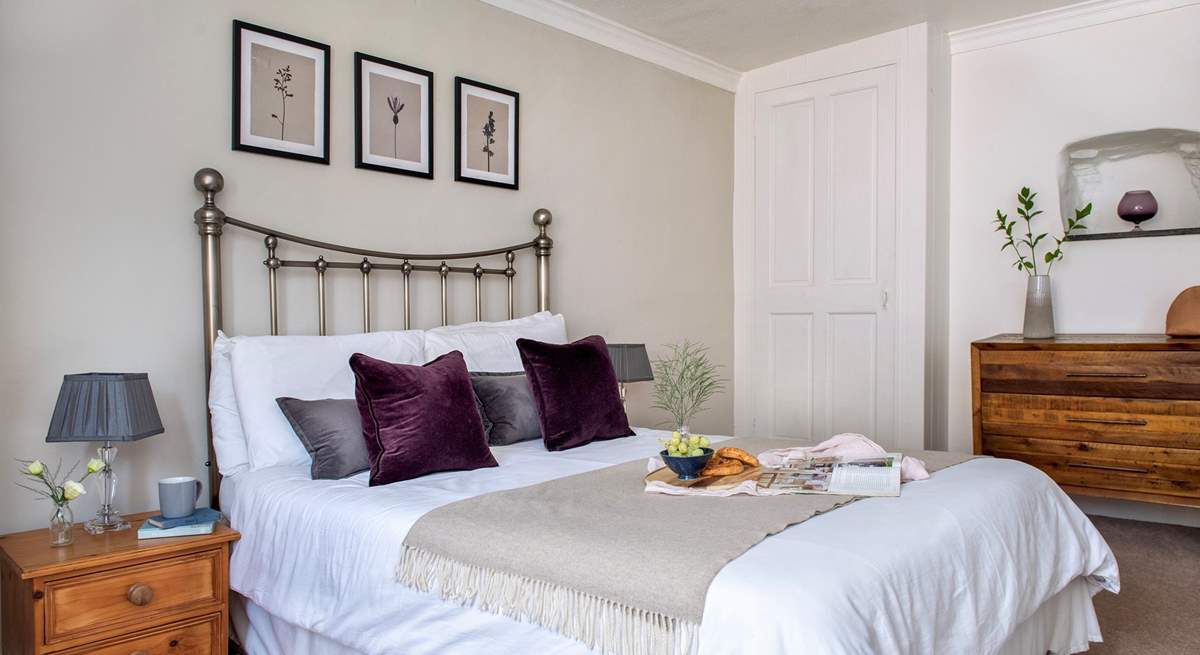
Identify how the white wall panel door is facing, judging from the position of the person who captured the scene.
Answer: facing the viewer and to the left of the viewer

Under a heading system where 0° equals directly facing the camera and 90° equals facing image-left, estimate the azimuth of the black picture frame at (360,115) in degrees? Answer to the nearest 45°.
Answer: approximately 315°

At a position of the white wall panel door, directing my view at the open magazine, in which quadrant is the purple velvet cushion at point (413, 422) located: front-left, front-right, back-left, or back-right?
front-right

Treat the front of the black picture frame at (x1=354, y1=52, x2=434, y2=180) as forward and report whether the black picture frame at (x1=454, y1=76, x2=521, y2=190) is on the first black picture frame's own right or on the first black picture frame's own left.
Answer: on the first black picture frame's own left

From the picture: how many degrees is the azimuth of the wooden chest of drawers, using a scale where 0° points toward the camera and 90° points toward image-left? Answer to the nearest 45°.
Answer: approximately 45°

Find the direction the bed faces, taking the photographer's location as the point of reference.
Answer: facing the viewer and to the right of the viewer

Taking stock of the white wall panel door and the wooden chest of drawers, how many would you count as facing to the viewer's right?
0

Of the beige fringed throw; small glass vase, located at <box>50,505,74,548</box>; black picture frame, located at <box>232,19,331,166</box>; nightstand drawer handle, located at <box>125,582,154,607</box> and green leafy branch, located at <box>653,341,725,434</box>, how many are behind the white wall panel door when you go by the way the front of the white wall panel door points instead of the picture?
0

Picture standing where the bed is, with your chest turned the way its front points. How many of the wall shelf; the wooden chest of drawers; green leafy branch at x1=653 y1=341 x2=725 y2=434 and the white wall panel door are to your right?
0

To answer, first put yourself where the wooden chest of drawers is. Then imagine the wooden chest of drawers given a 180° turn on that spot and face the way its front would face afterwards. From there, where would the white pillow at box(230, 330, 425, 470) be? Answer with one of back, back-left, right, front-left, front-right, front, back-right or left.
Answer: back

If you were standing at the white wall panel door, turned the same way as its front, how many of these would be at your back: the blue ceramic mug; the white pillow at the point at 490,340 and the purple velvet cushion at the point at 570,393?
0

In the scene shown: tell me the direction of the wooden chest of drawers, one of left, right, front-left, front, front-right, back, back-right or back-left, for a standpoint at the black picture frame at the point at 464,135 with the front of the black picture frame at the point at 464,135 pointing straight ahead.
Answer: front-left

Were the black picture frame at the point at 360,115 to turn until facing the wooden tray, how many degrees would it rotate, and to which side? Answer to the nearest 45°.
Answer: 0° — it already faces it

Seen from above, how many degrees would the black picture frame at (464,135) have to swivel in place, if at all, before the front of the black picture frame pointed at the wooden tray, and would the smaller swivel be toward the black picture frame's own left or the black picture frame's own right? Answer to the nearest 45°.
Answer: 0° — it already faces it

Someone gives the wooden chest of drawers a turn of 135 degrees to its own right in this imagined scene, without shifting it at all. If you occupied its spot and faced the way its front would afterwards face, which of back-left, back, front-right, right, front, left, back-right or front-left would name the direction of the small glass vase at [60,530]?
back-left

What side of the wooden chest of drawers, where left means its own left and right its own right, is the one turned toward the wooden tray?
front

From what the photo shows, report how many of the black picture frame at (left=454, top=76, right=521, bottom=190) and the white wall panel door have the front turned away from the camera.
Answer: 0
